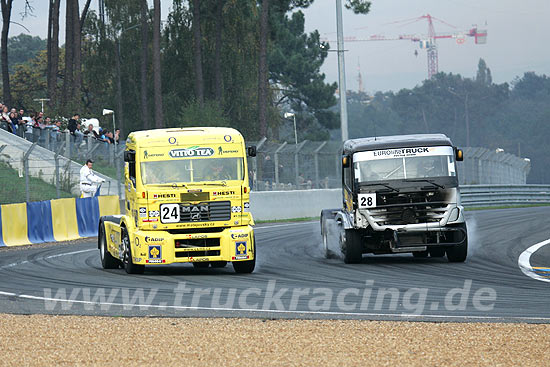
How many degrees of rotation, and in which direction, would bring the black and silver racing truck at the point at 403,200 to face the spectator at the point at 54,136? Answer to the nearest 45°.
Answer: approximately 135° to its right

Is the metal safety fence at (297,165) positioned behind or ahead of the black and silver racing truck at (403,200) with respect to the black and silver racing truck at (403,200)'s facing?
behind

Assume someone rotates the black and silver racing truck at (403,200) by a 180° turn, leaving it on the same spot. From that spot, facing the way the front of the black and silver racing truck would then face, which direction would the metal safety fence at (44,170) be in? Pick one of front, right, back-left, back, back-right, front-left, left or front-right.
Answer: front-left

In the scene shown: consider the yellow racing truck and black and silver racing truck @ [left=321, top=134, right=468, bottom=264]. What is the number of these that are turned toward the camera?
2

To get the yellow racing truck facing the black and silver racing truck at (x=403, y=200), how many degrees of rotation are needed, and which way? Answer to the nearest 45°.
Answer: approximately 90° to its left

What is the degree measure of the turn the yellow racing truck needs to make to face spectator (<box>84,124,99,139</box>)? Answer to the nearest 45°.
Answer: approximately 180°

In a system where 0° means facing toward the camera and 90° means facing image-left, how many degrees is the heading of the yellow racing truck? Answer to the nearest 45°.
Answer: approximately 0°

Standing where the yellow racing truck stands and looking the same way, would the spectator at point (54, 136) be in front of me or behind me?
behind

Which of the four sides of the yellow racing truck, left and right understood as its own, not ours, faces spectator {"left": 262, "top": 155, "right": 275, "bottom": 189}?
back

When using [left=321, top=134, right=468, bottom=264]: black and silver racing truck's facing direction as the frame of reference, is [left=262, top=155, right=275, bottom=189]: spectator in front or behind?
behind

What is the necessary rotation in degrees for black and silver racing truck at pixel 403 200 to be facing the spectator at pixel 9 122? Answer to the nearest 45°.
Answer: approximately 135° to its right

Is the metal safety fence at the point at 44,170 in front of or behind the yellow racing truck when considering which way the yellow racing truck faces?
behind
